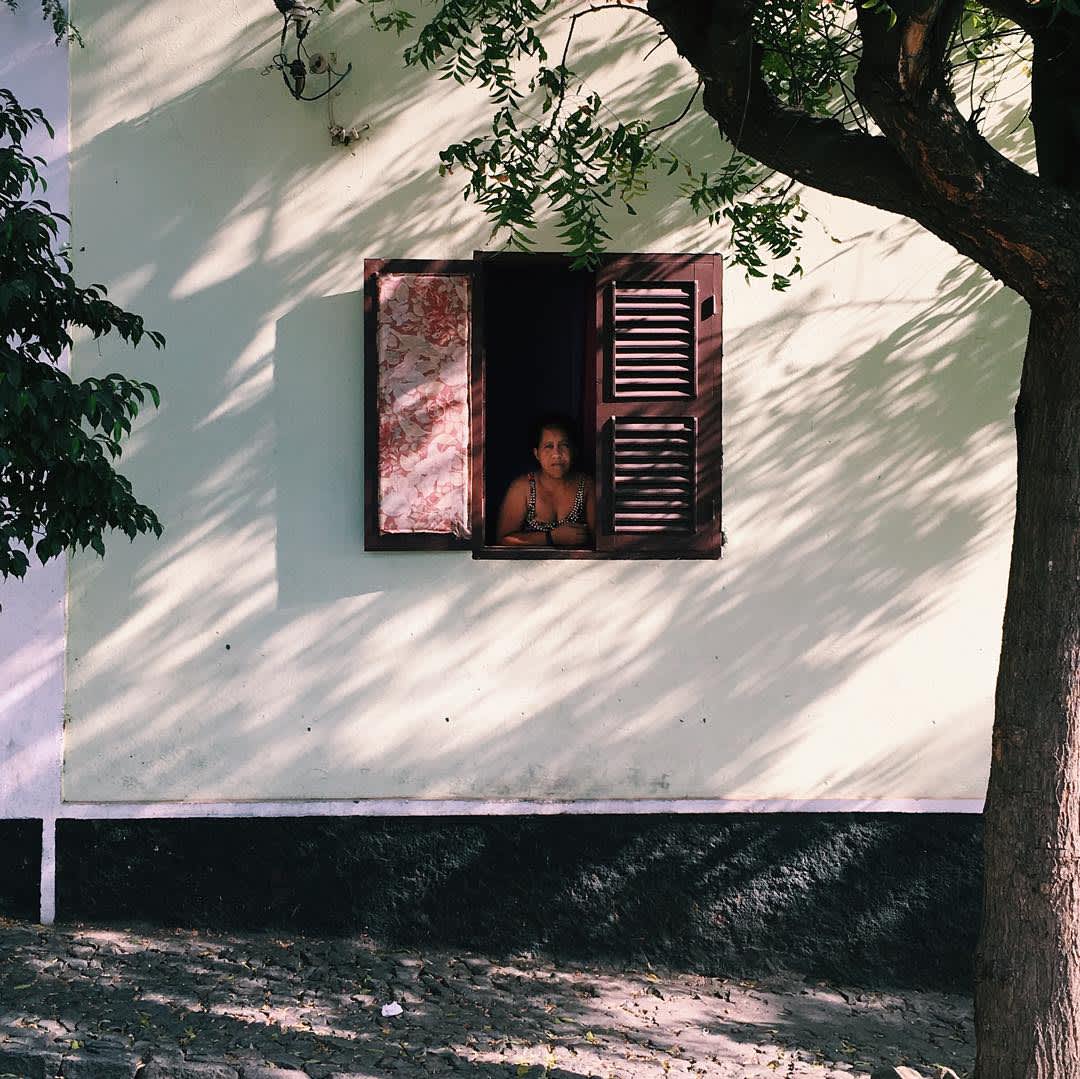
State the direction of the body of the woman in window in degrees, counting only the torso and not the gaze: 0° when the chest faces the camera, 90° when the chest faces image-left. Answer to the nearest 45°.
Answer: approximately 0°
